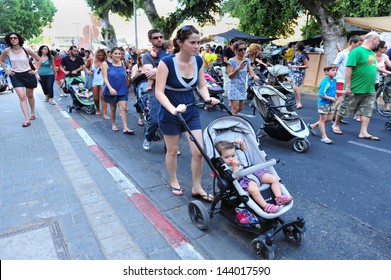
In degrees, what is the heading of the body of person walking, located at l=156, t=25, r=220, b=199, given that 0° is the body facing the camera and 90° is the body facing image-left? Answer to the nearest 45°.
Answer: approximately 315°

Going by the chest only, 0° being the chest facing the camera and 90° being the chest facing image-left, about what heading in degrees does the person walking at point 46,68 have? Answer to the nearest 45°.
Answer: approximately 0°

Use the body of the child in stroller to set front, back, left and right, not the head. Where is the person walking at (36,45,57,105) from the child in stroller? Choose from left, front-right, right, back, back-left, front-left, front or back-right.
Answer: back

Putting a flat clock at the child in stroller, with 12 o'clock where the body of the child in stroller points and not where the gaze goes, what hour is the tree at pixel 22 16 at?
The tree is roughly at 6 o'clock from the child in stroller.

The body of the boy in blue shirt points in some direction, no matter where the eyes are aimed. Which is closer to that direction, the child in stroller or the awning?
the child in stroller

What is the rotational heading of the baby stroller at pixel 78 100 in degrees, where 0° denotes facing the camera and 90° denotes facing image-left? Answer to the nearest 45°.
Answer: approximately 315°
